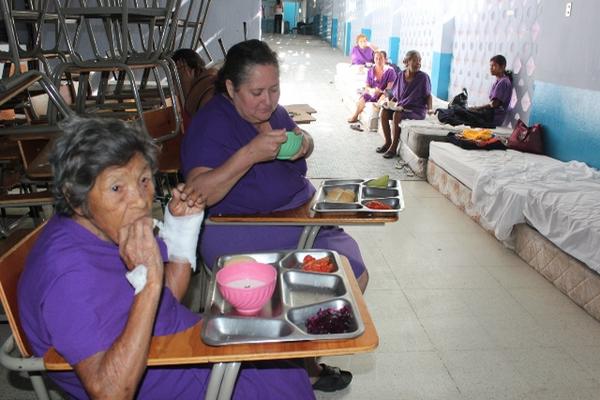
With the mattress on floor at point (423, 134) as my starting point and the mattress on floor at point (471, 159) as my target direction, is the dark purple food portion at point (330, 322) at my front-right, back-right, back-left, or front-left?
front-right

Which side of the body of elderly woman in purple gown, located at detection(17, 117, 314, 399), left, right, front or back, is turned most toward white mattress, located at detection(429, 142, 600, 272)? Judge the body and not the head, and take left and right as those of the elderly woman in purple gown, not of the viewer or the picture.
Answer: left

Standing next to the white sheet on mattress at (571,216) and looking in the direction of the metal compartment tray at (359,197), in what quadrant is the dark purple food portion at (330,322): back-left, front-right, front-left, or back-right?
front-left

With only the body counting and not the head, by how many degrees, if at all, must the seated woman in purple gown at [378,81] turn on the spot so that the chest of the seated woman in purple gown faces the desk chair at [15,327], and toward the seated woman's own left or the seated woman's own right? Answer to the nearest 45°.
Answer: approximately 45° to the seated woman's own left

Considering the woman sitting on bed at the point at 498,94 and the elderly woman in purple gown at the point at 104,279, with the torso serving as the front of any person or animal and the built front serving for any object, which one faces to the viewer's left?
the woman sitting on bed

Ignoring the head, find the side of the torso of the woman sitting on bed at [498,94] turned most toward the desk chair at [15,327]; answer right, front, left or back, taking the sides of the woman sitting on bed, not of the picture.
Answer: left

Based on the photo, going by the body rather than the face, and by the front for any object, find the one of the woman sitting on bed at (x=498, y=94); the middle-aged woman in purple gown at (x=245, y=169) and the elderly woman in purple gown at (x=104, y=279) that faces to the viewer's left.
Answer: the woman sitting on bed

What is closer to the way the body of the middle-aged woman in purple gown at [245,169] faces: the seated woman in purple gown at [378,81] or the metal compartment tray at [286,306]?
the metal compartment tray

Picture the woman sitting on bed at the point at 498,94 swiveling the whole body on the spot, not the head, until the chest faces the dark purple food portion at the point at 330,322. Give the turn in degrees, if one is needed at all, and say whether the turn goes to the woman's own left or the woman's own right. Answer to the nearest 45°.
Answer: approximately 90° to the woman's own left

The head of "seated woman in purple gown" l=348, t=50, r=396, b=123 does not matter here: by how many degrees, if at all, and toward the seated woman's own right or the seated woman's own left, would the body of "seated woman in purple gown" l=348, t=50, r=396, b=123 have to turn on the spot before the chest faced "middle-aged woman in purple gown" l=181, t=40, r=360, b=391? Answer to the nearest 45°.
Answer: approximately 45° to the seated woman's own left

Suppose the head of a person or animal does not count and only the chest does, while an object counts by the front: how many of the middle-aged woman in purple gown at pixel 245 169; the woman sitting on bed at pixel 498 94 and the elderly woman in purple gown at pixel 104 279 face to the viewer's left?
1

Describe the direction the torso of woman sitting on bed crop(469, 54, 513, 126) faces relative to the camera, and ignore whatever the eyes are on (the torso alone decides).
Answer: to the viewer's left

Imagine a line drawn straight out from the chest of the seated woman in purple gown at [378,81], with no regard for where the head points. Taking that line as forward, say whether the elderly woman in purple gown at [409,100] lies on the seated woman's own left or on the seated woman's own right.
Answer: on the seated woman's own left
